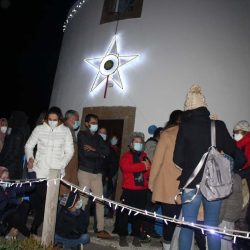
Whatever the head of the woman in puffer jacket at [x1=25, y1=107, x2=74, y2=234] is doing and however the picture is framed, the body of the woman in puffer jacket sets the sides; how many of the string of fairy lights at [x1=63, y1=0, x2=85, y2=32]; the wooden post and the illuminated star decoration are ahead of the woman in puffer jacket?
1

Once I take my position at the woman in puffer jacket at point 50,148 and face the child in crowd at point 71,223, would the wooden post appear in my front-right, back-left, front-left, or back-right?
front-right

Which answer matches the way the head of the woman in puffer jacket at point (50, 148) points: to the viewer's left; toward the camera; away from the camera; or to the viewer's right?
toward the camera

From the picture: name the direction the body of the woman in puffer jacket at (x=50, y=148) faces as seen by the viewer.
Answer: toward the camera

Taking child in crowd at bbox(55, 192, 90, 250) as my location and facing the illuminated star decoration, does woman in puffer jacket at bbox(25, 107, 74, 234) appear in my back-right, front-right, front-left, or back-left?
front-left

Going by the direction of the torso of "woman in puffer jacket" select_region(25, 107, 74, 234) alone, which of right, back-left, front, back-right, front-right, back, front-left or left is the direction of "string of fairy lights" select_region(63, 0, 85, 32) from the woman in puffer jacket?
back

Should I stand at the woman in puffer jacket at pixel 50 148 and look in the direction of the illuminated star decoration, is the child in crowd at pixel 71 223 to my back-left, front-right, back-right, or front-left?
back-right

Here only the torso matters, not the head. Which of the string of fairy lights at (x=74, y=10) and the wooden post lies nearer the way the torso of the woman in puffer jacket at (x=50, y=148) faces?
the wooden post

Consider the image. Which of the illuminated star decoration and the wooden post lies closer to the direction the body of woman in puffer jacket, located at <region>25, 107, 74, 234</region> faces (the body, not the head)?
the wooden post

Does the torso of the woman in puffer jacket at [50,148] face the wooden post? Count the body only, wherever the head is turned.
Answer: yes
